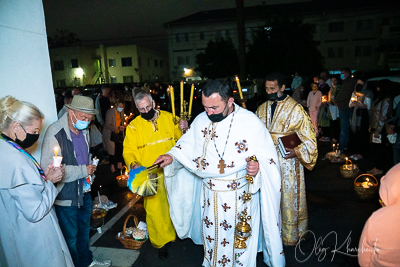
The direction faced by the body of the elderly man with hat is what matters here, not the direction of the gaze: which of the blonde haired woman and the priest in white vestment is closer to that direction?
the priest in white vestment

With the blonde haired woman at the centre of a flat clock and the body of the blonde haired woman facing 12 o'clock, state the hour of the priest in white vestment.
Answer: The priest in white vestment is roughly at 12 o'clock from the blonde haired woman.

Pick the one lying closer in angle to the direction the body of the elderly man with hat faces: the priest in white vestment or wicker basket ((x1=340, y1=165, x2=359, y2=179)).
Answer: the priest in white vestment

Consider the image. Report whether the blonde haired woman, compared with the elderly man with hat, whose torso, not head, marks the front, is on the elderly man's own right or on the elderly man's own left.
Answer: on the elderly man's own right

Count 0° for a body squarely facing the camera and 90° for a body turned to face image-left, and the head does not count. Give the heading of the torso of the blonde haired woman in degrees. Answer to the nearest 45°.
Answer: approximately 270°

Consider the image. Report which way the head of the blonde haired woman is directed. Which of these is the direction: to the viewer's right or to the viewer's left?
to the viewer's right

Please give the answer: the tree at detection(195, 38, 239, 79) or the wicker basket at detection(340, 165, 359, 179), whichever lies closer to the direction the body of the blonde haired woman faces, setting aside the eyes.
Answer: the wicker basket

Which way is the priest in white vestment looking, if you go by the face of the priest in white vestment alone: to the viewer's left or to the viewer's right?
to the viewer's left

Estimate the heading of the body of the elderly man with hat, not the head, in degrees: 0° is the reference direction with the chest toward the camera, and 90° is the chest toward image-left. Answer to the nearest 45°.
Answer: approximately 315°
